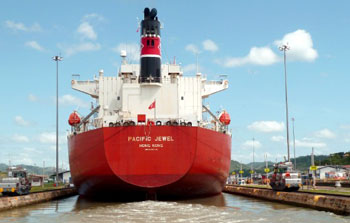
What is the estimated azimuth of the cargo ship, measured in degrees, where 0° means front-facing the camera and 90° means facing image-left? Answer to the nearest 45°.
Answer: approximately 180°
